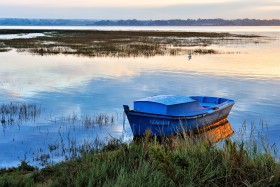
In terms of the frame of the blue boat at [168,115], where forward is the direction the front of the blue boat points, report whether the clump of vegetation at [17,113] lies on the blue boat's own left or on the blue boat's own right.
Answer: on the blue boat's own right
